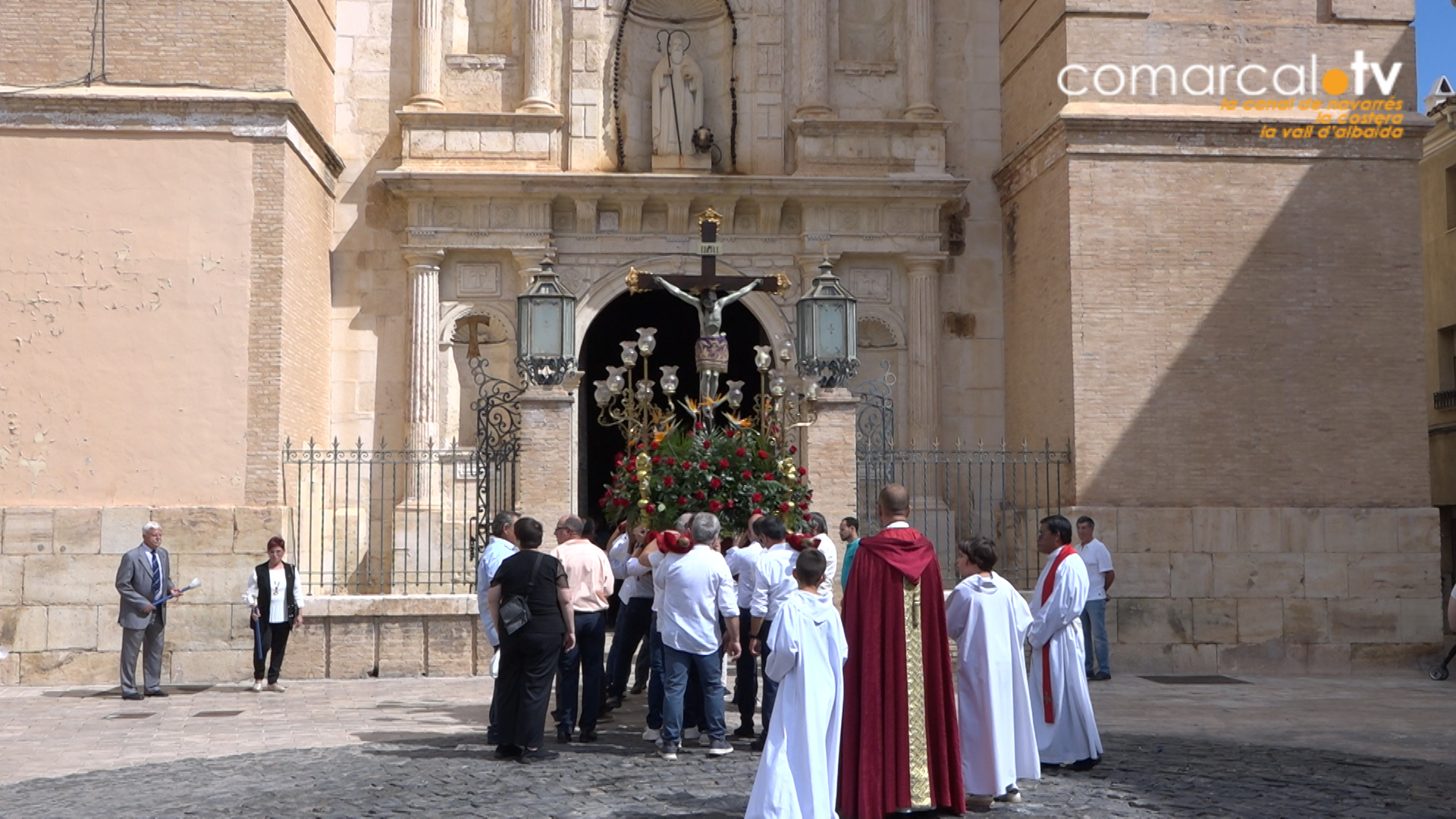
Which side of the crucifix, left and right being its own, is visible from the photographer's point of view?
front

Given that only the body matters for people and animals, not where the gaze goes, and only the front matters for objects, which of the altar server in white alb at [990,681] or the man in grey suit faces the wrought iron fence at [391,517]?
the altar server in white alb

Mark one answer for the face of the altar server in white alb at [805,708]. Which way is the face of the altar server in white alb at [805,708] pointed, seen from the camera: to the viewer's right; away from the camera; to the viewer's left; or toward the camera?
away from the camera

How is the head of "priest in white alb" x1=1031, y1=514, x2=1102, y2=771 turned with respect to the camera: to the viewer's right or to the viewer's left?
to the viewer's left

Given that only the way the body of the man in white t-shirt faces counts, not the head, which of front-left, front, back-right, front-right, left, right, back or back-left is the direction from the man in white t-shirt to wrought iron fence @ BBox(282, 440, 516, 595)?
front-right

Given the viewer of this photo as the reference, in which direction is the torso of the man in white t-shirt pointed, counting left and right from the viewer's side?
facing the viewer and to the left of the viewer

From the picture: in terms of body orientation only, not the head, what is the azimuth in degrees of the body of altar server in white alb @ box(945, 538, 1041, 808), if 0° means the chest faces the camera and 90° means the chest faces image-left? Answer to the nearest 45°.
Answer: approximately 135°

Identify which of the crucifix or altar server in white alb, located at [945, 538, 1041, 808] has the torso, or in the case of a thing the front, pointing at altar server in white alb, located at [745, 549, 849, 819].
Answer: the crucifix

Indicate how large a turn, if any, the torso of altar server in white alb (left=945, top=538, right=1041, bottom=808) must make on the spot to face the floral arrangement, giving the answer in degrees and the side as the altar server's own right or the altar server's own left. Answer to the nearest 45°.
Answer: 0° — they already face it

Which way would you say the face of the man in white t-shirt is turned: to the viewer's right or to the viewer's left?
to the viewer's left

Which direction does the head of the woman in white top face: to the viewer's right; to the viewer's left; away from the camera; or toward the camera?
toward the camera

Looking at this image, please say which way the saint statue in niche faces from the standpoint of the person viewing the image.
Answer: facing the viewer

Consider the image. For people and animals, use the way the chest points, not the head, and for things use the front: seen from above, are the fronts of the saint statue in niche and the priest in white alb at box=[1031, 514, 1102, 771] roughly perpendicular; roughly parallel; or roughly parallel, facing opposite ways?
roughly perpendicular
